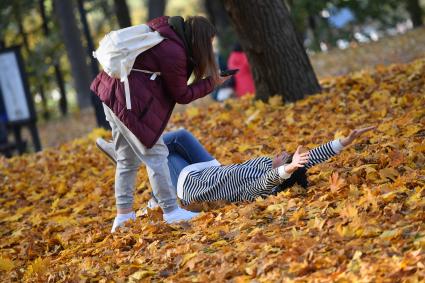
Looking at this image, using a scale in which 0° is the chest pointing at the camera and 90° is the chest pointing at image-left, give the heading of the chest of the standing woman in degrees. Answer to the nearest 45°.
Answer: approximately 270°

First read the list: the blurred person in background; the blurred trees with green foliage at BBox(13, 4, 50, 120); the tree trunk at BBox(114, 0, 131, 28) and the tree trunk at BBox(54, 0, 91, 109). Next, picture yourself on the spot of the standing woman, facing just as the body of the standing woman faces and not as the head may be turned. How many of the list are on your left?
4

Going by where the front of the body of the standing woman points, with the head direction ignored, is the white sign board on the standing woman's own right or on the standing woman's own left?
on the standing woman's own left

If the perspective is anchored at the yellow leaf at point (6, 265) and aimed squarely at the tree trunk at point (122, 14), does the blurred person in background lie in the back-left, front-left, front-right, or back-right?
front-right

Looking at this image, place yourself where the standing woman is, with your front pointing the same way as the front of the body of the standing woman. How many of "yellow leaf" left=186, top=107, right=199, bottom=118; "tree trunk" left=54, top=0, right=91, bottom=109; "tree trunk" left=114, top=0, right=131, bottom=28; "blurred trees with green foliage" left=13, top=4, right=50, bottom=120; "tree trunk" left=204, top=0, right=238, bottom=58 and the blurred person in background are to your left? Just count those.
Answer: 6

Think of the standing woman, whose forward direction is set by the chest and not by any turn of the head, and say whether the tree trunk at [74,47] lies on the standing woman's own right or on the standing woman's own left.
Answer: on the standing woman's own left

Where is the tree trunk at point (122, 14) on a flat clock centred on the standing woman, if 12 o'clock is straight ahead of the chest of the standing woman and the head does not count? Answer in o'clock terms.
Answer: The tree trunk is roughly at 9 o'clock from the standing woman.

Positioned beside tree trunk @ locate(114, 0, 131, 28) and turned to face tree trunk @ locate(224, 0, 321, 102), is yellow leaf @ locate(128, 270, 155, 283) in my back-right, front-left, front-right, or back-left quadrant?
front-right

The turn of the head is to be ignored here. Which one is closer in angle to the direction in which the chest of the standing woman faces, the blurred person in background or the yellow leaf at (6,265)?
the blurred person in background

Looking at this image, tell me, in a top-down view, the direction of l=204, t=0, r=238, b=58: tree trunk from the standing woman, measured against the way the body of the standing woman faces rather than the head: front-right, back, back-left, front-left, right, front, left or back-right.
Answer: left

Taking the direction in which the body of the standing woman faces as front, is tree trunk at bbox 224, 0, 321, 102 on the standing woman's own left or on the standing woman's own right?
on the standing woman's own left

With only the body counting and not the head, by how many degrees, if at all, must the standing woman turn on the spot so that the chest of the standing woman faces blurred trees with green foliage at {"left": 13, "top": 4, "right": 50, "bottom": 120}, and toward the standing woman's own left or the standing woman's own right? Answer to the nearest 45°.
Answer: approximately 90° to the standing woman's own left

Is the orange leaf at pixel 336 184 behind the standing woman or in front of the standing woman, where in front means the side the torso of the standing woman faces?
in front
